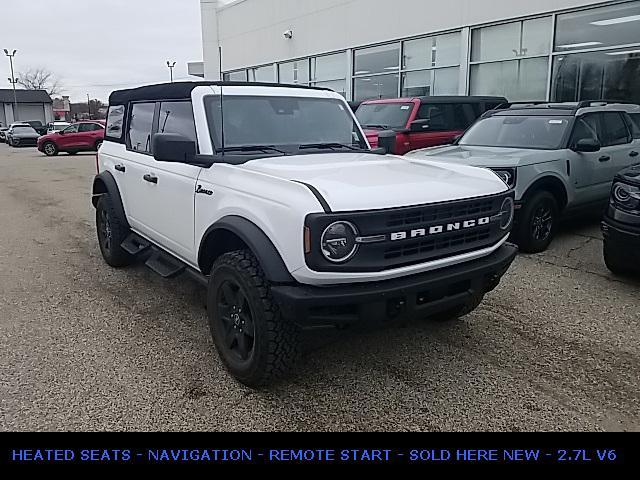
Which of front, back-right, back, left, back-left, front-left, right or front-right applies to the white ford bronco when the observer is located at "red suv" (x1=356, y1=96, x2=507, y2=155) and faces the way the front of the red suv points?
front-left

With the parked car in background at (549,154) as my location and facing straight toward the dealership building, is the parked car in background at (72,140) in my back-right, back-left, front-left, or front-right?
front-left

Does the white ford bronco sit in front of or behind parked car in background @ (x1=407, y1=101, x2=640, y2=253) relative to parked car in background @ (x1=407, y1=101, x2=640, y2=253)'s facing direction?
in front

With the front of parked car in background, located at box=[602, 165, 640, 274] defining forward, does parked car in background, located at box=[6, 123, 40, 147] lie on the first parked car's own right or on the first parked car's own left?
on the first parked car's own right

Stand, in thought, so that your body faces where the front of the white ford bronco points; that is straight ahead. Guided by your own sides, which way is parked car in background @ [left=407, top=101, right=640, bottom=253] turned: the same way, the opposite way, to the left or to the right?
to the right

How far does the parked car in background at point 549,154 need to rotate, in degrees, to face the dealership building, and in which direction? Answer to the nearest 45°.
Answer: approximately 135° to its right

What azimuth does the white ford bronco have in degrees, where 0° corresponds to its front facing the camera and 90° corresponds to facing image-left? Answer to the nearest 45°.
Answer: approximately 315°

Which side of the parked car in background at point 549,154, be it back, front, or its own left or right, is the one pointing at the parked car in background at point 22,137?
right

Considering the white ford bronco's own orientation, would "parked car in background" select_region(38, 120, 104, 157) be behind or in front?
behind

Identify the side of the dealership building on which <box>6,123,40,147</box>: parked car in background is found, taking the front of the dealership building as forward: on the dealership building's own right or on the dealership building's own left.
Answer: on the dealership building's own right

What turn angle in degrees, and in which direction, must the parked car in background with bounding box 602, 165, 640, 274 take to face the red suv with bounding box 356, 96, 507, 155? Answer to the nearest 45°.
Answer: approximately 90° to its right

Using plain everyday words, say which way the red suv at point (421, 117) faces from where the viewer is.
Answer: facing the viewer and to the left of the viewer

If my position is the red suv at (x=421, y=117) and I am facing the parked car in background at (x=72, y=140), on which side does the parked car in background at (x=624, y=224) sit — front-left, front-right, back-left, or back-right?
back-left

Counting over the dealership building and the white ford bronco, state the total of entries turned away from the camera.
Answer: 0

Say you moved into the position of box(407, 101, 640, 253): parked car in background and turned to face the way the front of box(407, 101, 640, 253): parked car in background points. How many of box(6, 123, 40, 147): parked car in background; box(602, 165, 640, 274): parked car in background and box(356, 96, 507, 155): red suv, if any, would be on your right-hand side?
2

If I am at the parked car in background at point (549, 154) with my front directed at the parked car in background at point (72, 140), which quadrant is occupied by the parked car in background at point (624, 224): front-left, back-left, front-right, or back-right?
back-left
